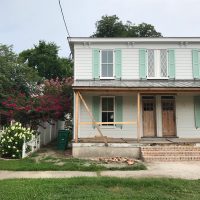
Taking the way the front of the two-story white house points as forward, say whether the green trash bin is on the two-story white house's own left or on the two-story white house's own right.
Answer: on the two-story white house's own right

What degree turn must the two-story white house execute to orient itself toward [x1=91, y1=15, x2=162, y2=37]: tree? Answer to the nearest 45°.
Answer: approximately 180°

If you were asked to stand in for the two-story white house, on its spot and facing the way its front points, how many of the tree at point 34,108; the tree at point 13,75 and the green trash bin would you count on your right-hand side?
3

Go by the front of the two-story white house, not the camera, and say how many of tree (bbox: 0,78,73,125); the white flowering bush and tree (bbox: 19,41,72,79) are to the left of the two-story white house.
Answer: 0

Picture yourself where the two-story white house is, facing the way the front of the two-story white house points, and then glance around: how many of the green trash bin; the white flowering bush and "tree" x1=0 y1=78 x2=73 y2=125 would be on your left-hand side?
0

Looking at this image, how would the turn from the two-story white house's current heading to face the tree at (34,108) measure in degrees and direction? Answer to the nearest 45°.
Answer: approximately 90° to its right

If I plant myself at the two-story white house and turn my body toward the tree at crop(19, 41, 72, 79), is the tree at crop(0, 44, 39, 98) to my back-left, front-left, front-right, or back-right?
front-left

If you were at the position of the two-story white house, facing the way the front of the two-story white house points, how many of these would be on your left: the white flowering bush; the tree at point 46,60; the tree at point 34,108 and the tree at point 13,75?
0

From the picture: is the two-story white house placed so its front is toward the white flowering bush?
no

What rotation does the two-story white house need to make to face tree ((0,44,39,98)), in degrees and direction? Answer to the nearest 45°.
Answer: approximately 90° to its right

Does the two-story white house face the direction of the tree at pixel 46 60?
no

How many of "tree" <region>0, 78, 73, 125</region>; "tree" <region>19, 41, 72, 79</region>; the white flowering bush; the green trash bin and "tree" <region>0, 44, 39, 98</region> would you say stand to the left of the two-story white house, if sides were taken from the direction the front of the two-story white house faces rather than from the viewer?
0

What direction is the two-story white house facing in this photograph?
toward the camera
